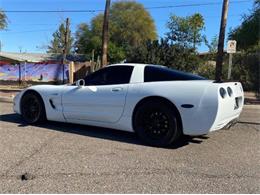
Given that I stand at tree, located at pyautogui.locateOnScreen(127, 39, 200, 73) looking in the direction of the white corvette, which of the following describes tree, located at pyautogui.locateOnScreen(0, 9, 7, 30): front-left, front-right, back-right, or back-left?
back-right

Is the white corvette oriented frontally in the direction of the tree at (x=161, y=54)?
no

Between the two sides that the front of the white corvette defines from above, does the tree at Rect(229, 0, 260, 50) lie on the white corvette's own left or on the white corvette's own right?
on the white corvette's own right

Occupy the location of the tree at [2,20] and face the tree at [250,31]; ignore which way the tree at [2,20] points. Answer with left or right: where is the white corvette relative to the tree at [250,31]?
right

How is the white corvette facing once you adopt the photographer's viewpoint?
facing away from the viewer and to the left of the viewer

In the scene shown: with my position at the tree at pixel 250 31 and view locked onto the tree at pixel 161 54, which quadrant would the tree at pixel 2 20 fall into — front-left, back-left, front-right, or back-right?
front-right

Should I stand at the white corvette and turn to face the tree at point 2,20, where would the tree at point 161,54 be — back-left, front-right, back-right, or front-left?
front-right

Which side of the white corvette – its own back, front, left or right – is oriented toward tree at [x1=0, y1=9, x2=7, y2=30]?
front
